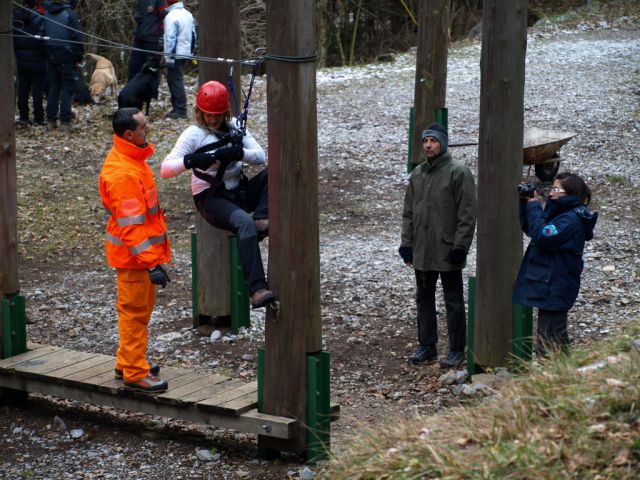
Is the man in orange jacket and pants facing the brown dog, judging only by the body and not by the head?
no

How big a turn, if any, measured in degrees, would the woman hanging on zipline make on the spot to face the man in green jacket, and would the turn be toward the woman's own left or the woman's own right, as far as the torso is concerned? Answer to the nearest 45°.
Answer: approximately 45° to the woman's own left

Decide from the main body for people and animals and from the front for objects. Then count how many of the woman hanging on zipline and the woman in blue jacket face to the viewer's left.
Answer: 1

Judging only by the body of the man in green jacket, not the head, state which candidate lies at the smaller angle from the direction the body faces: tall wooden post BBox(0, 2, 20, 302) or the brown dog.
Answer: the tall wooden post

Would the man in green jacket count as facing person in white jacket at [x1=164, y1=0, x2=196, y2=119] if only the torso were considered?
no

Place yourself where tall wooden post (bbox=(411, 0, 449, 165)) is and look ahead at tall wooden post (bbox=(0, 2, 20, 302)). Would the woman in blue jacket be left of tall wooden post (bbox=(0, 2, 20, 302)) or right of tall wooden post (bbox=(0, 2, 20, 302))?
left

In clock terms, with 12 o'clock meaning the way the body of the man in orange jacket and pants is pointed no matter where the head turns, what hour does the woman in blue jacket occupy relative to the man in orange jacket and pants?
The woman in blue jacket is roughly at 12 o'clock from the man in orange jacket and pants.

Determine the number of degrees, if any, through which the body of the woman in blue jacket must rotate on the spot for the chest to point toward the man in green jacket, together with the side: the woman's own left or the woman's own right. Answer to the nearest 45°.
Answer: approximately 45° to the woman's own right

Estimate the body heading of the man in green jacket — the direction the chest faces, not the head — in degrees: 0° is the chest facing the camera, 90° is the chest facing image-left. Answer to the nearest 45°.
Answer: approximately 45°

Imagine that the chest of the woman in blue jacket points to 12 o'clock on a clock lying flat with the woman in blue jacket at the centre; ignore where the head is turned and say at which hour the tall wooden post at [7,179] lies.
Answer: The tall wooden post is roughly at 12 o'clock from the woman in blue jacket.

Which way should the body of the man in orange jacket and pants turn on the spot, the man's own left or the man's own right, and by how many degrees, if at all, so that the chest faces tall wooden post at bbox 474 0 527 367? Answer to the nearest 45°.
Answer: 0° — they already face it

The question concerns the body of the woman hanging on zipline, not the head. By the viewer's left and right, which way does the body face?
facing the viewer and to the right of the viewer

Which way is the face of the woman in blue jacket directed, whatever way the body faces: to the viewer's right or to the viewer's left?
to the viewer's left

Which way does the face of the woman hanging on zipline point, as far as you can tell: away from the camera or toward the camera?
toward the camera

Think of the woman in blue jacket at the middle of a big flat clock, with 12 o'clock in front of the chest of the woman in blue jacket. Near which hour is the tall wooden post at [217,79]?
The tall wooden post is roughly at 1 o'clock from the woman in blue jacket.

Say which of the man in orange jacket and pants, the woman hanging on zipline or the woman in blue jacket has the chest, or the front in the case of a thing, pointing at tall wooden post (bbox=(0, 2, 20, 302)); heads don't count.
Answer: the woman in blue jacket

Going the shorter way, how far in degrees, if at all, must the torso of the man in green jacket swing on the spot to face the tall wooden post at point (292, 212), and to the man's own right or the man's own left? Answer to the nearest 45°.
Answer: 0° — they already face it

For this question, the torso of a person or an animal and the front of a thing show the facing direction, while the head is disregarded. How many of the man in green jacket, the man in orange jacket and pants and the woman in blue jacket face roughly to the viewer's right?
1

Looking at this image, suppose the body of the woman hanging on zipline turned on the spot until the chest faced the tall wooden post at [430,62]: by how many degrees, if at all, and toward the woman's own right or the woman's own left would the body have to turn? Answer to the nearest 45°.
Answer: approximately 90° to the woman's own left

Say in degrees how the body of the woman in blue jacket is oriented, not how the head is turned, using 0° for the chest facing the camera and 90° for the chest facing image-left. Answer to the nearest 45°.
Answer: approximately 90°

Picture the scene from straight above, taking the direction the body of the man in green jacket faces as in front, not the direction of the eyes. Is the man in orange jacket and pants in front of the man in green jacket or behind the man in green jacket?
in front
